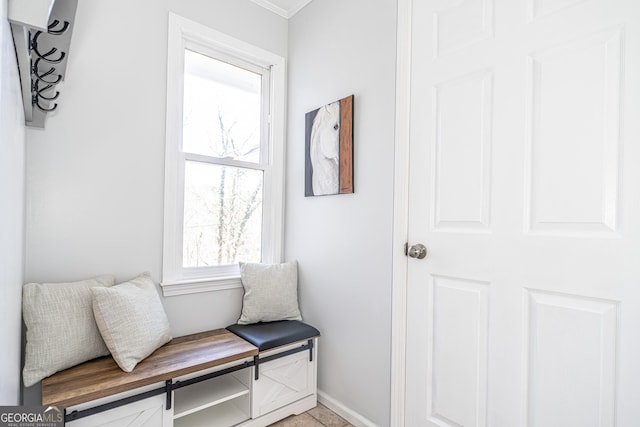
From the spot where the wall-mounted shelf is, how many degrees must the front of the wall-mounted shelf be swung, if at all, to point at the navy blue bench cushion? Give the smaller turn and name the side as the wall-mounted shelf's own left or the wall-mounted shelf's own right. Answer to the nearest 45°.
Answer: approximately 45° to the wall-mounted shelf's own left

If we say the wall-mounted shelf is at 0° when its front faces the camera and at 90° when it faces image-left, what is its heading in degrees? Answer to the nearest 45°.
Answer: approximately 270°

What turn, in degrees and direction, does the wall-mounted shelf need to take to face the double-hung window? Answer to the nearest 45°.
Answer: approximately 45° to its left

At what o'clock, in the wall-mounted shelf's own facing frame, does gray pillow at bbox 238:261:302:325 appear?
The gray pillow is roughly at 11 o'clock from the wall-mounted shelf.

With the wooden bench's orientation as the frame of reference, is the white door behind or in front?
in front

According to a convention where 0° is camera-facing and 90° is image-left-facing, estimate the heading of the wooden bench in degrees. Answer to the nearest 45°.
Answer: approximately 315°
